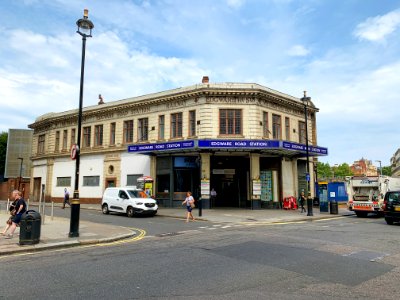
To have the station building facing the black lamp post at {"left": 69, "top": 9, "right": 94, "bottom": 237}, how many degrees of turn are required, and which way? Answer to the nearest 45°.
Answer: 0° — it already faces it

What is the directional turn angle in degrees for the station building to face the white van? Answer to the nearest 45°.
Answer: approximately 45° to its right

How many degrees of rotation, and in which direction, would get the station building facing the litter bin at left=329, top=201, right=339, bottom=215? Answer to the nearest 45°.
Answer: approximately 90° to its left

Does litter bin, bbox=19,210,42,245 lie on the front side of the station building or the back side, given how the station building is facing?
on the front side

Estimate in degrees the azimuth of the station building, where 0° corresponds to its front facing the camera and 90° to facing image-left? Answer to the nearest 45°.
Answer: approximately 0°
